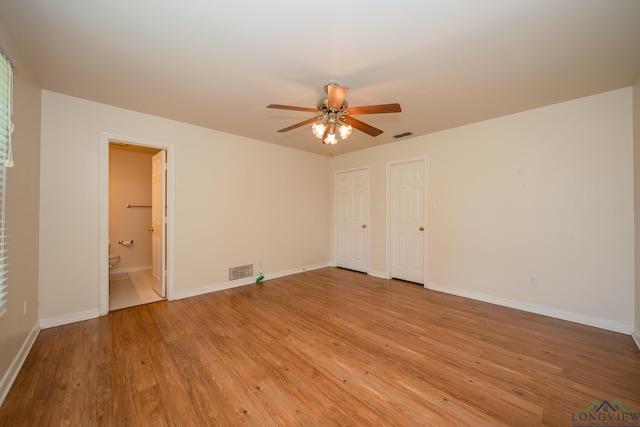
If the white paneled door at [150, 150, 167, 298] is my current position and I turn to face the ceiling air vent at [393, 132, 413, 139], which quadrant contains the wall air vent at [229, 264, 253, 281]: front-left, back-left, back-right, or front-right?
front-left

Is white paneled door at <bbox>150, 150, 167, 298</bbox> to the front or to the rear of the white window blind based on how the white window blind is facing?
to the front

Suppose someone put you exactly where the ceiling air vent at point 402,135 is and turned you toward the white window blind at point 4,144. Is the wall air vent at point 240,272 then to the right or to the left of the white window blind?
right

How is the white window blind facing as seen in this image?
to the viewer's right

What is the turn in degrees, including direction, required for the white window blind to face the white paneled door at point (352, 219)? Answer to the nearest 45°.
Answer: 0° — it already faces it

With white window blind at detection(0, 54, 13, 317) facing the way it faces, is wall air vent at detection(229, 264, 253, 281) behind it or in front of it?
in front

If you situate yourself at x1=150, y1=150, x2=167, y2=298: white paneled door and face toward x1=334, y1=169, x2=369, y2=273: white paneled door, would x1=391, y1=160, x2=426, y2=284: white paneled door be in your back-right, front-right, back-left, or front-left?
front-right
